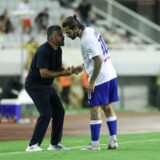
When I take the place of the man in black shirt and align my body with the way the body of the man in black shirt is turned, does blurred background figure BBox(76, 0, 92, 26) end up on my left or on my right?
on my left

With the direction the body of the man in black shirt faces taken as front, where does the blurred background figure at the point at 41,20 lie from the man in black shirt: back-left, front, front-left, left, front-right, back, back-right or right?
left

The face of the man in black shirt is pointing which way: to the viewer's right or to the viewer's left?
to the viewer's right

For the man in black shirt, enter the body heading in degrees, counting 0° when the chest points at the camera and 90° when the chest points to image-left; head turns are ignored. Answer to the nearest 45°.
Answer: approximately 270°

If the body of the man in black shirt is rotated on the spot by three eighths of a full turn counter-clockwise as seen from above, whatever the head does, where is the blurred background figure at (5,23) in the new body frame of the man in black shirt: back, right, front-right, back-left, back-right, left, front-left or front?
front-right

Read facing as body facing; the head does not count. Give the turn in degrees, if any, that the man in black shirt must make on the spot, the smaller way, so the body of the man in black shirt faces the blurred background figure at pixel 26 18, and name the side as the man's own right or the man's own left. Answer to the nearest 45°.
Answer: approximately 90° to the man's own left

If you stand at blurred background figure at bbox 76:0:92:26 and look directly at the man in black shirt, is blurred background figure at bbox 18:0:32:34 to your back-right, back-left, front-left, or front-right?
front-right
